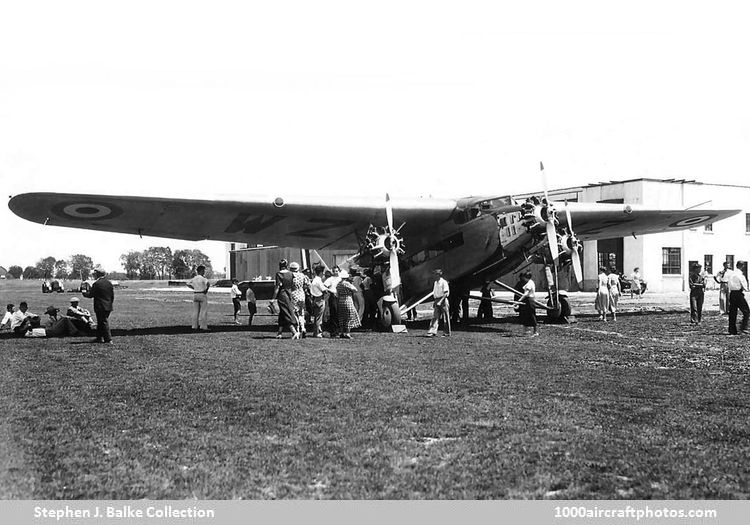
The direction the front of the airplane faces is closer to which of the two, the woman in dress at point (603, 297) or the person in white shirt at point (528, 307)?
the person in white shirt

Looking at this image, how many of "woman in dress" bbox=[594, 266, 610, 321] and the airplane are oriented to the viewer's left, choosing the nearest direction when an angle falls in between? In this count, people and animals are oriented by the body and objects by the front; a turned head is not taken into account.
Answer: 0

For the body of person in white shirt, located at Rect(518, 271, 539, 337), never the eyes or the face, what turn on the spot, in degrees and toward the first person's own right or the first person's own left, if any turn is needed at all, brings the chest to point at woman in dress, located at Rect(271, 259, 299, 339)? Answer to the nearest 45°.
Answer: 0° — they already face them

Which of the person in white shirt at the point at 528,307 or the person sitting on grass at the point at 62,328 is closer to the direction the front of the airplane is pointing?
the person in white shirt

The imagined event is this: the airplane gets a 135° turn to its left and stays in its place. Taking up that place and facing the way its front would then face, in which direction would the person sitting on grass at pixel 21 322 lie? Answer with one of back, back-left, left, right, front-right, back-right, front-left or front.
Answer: left

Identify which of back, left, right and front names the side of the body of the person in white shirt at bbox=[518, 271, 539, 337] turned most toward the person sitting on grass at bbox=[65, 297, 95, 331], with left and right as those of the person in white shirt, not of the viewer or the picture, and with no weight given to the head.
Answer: front

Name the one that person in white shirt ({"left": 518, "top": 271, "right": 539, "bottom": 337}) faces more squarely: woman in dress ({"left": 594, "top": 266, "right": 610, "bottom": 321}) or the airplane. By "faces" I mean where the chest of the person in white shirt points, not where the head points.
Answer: the airplane
